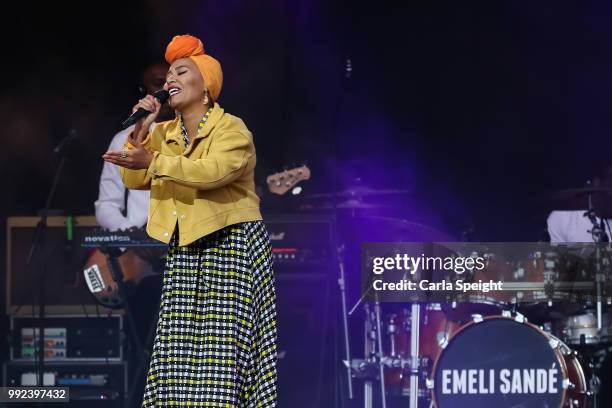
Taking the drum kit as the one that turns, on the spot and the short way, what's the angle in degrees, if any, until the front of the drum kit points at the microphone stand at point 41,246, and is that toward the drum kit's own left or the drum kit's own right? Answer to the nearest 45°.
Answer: approximately 90° to the drum kit's own right

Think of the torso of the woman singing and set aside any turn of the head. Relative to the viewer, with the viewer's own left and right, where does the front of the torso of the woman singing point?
facing the viewer and to the left of the viewer

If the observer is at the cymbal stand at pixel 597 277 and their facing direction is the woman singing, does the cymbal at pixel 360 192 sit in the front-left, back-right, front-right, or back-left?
front-right

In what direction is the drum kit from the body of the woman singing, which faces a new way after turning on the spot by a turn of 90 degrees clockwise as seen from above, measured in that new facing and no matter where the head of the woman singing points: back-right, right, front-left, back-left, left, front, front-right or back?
right

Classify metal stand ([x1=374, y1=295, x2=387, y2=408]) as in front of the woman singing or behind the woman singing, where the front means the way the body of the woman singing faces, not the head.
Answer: behind

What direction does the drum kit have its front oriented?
toward the camera

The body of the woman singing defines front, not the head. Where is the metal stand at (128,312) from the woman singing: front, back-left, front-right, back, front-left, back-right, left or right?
back-right

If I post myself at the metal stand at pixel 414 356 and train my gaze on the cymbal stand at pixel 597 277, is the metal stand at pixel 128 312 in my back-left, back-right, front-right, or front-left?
back-left

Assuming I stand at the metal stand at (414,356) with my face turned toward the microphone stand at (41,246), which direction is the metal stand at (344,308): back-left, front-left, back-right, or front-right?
front-right
